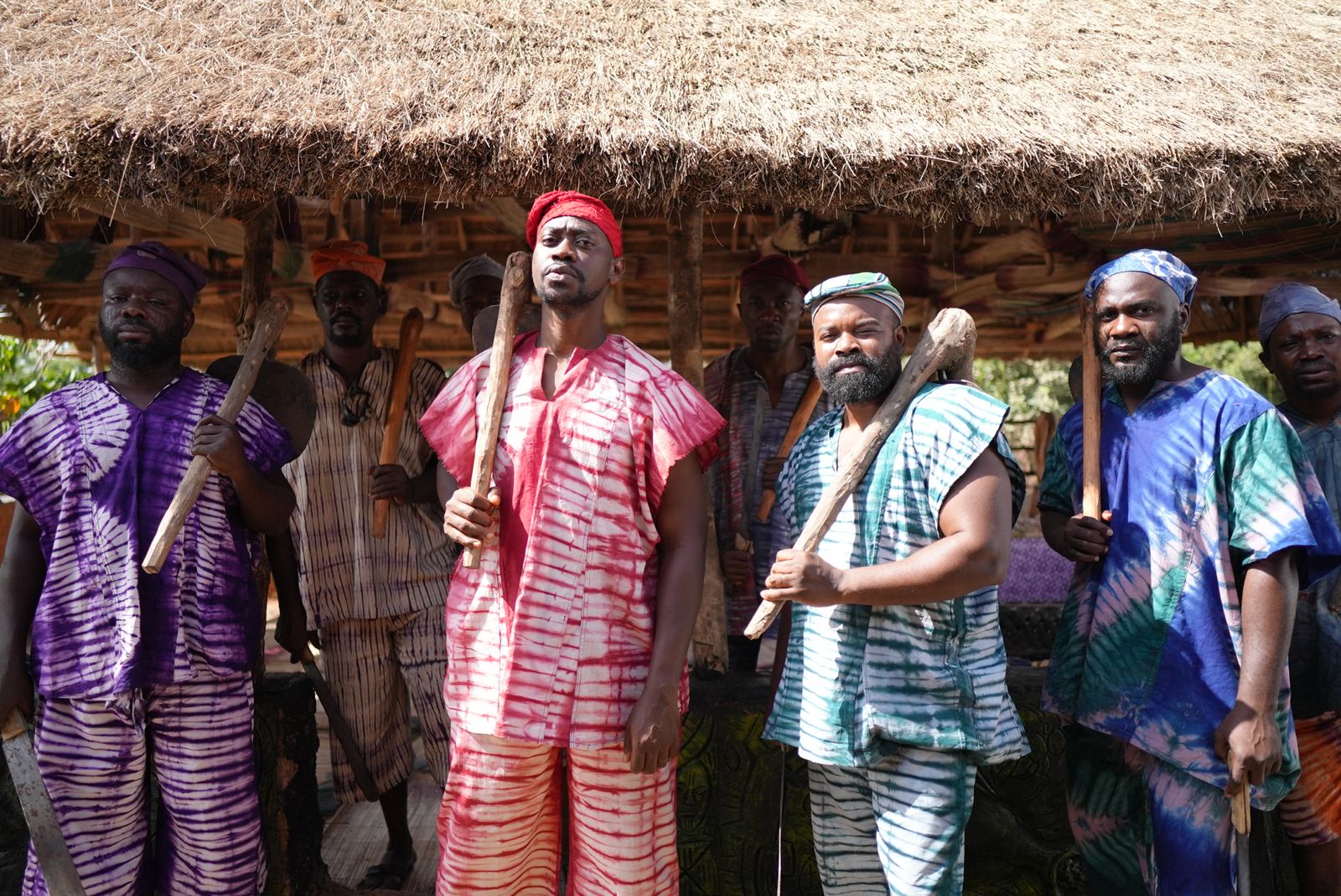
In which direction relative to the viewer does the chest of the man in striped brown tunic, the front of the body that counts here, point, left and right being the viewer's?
facing the viewer

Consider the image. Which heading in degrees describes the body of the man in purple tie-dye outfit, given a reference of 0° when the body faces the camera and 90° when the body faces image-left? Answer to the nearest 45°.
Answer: approximately 0°

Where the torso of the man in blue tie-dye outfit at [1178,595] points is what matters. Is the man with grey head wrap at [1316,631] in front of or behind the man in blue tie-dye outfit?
behind

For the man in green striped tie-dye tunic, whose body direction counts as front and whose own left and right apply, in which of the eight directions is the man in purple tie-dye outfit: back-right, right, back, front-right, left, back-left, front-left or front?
front-right

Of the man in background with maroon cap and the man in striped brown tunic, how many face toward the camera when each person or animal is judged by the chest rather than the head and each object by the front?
2

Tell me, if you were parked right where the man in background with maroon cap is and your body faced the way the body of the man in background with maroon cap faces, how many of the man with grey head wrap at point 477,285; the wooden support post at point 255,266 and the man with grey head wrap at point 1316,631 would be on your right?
2

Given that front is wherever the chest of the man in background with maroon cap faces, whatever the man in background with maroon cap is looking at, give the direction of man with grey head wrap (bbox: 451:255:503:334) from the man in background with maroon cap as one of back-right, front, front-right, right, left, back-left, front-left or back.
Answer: right

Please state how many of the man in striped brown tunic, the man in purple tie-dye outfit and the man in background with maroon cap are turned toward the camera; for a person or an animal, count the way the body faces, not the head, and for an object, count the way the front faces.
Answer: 3

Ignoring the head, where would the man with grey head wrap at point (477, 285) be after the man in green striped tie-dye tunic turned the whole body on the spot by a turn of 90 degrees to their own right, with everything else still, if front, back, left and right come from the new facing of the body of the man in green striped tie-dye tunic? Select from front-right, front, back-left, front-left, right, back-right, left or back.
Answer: front

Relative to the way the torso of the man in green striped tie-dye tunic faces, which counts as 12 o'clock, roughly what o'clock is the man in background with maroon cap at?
The man in background with maroon cap is roughly at 4 o'clock from the man in green striped tie-dye tunic.

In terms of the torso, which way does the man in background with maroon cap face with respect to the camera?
toward the camera
